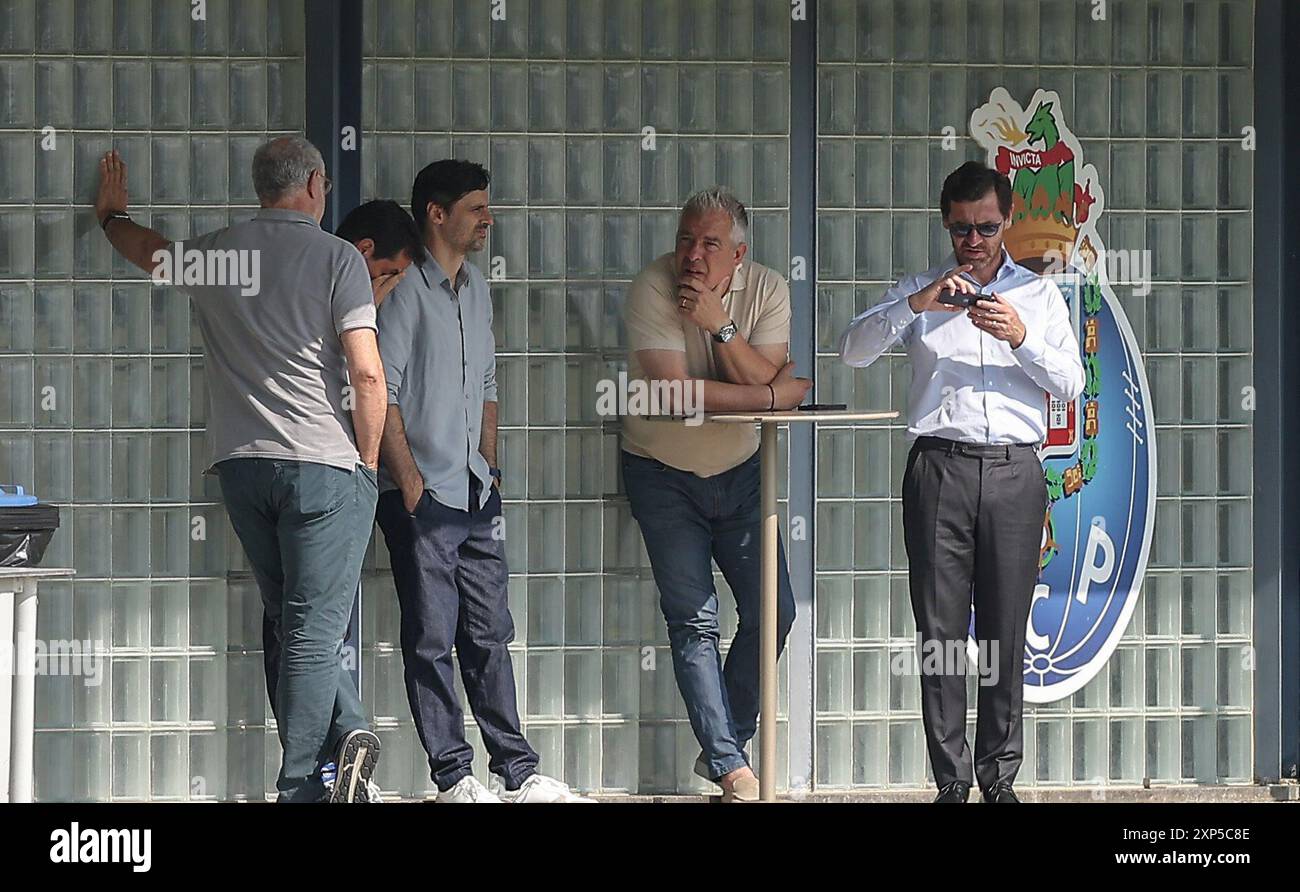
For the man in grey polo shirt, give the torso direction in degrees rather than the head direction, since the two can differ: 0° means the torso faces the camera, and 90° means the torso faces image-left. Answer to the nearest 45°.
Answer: approximately 225°

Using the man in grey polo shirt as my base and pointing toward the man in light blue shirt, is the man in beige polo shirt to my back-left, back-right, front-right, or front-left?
front-right

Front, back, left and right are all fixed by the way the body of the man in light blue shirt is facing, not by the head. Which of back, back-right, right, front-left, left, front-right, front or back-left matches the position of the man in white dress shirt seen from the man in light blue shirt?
front-left

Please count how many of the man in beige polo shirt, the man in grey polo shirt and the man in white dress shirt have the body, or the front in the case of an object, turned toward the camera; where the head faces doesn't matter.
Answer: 2

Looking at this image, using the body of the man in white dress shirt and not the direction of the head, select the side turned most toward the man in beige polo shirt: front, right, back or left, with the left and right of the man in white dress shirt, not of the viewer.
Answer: right

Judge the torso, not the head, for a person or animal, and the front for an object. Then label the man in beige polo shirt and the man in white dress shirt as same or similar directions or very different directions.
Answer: same or similar directions

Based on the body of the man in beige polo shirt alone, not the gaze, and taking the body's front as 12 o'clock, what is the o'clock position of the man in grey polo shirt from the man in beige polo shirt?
The man in grey polo shirt is roughly at 2 o'clock from the man in beige polo shirt.

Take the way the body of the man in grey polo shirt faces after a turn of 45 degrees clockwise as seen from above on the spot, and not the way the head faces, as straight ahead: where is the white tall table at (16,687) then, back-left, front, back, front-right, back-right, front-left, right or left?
back

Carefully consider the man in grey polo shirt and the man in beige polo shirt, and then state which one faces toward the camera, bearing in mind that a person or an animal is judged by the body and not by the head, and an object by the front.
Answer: the man in beige polo shirt

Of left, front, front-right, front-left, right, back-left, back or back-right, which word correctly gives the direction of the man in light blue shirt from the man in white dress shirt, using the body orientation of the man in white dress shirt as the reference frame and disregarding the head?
right

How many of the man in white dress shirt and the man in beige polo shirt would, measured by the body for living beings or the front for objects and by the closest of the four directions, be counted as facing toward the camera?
2

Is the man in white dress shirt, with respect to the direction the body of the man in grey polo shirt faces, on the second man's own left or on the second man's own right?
on the second man's own right

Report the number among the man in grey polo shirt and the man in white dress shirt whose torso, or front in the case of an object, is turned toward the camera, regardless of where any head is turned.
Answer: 1

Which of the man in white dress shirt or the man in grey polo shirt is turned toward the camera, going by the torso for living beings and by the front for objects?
the man in white dress shirt

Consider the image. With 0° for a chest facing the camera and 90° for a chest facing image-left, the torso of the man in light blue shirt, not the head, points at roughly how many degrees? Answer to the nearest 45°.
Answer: approximately 315°

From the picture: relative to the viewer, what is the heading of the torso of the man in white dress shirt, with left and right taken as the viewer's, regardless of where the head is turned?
facing the viewer

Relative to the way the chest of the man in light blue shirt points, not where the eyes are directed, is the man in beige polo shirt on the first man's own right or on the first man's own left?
on the first man's own left

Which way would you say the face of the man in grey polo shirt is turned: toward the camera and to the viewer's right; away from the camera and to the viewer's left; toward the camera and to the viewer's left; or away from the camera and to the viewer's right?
away from the camera and to the viewer's right
